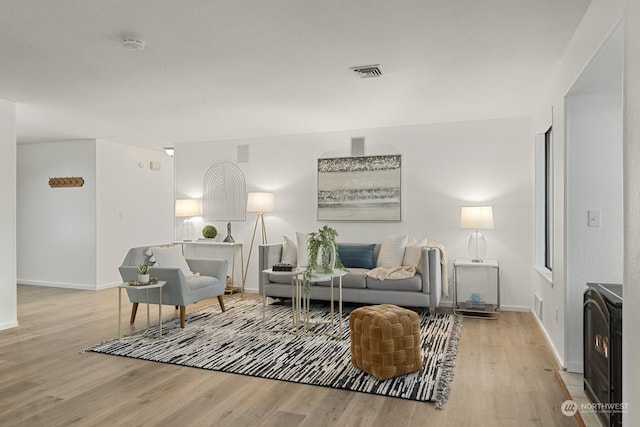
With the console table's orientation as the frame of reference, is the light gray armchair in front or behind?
in front

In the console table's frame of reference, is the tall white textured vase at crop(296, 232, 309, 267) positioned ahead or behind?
ahead

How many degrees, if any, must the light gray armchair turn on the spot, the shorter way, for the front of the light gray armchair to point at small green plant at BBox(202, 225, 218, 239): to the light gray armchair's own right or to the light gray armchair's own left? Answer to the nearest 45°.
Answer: approximately 135° to the light gray armchair's own left

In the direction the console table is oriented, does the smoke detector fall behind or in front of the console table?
in front

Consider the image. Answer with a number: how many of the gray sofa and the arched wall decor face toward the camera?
2

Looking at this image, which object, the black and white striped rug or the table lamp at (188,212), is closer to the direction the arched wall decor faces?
the black and white striped rug

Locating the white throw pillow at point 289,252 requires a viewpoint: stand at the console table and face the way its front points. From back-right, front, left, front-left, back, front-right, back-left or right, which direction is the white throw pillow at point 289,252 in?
front-left

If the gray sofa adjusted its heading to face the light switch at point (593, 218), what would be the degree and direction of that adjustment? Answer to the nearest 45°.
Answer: approximately 45° to its left

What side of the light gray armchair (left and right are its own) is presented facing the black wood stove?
front
